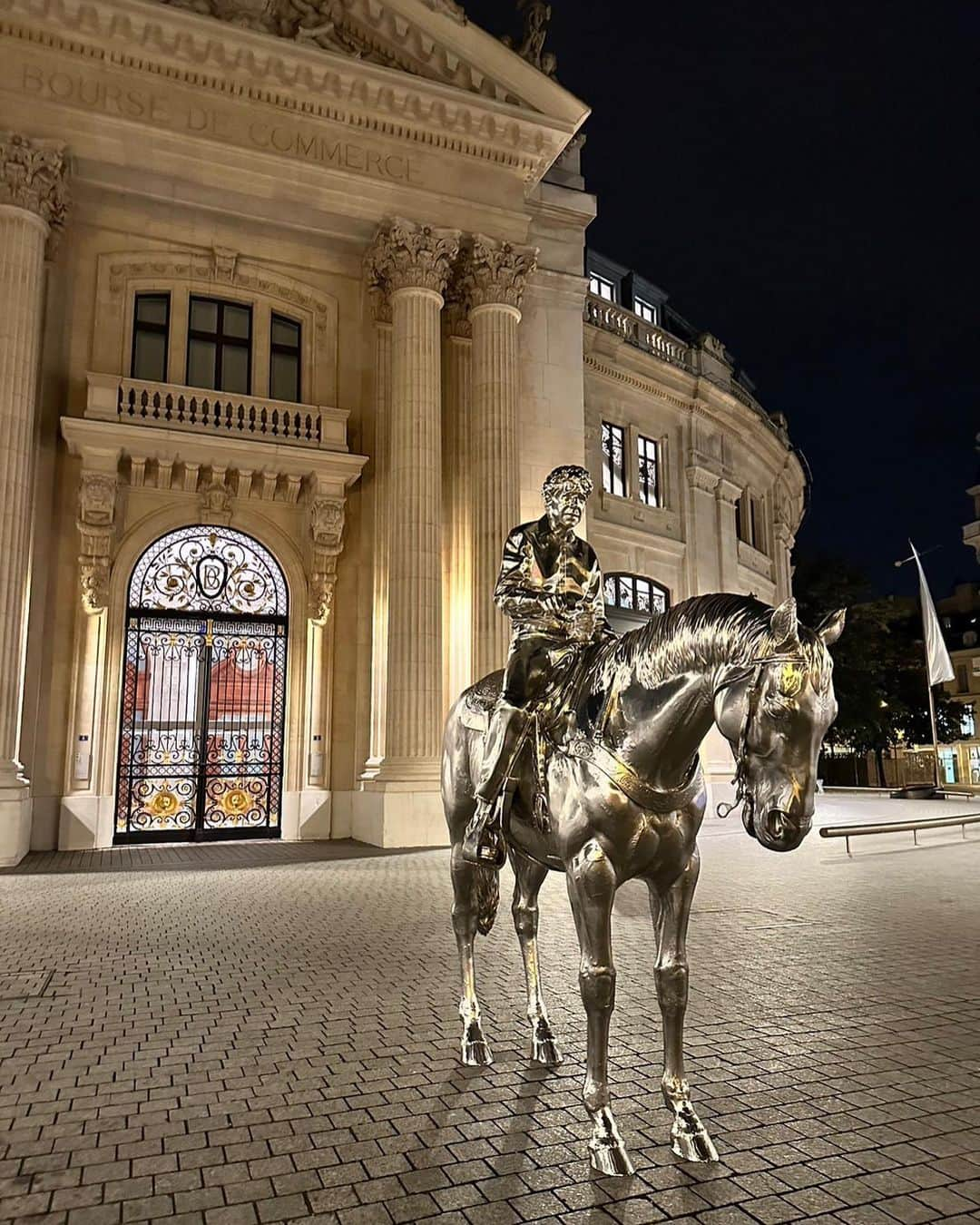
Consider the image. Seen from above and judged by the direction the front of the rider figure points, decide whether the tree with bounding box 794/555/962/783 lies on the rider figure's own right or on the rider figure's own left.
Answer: on the rider figure's own left

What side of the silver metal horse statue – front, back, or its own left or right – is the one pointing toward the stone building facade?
back

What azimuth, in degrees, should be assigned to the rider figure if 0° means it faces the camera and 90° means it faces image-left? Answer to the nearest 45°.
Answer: approximately 315°

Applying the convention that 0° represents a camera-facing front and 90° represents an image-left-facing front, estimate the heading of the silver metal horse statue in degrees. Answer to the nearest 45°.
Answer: approximately 315°

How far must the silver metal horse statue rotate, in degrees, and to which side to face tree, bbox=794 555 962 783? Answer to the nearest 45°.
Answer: approximately 135° to its left
